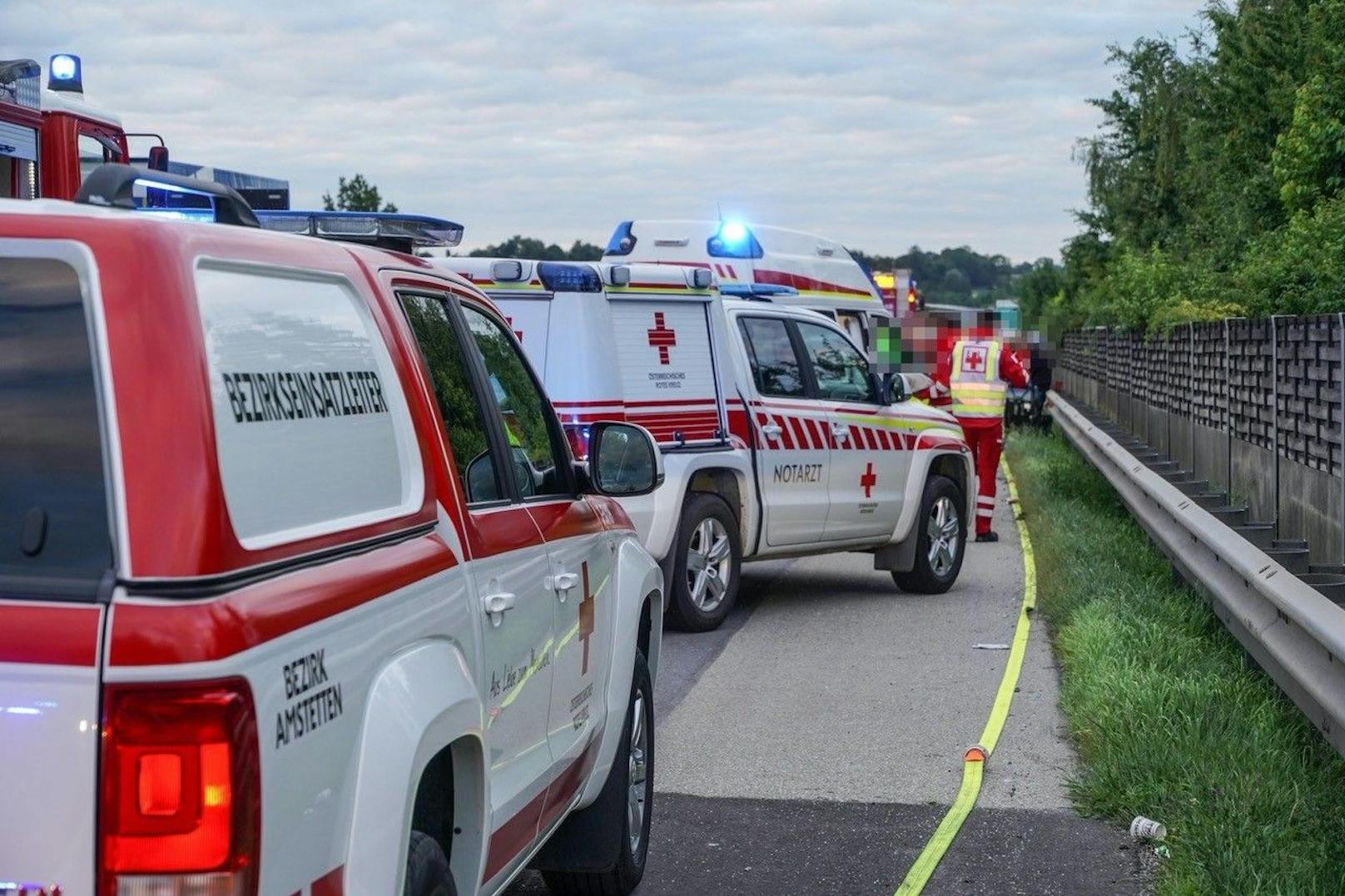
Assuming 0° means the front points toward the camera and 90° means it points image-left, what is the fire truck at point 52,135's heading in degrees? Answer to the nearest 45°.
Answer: approximately 225°

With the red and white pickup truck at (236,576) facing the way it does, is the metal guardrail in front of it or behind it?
in front

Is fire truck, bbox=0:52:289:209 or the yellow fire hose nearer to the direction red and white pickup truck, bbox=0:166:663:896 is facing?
the yellow fire hose

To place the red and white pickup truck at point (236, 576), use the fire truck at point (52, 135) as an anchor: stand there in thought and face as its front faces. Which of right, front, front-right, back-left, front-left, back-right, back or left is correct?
back-right

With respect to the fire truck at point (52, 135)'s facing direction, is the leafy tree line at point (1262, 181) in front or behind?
in front

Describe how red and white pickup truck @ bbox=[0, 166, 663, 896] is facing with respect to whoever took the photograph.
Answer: facing away from the viewer and to the right of the viewer

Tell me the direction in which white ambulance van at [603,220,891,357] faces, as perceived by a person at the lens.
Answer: facing away from the viewer and to the right of the viewer

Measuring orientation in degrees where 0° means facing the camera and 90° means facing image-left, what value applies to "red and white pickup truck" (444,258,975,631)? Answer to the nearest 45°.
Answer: approximately 225°
